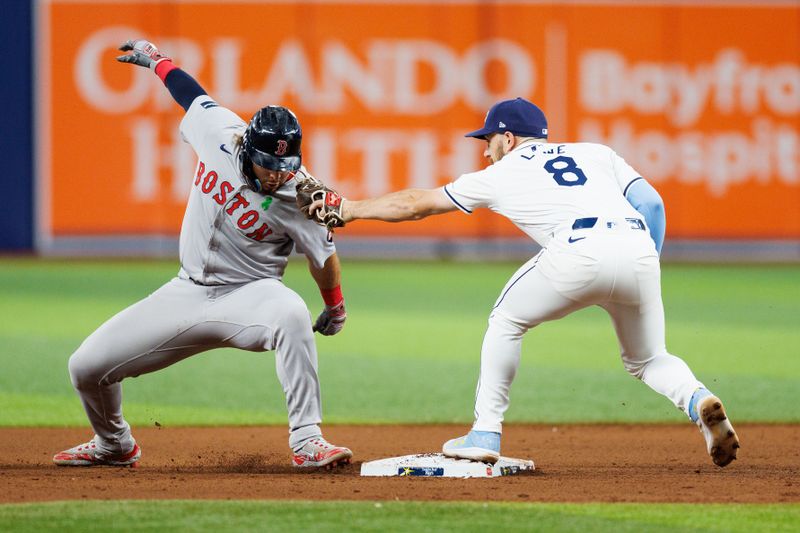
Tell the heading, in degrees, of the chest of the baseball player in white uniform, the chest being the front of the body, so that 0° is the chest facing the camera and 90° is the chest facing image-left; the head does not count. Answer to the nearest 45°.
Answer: approximately 135°

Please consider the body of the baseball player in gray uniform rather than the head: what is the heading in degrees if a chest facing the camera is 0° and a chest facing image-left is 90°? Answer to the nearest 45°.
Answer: approximately 0°

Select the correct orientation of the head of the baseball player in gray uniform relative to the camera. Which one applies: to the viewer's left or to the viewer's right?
to the viewer's right

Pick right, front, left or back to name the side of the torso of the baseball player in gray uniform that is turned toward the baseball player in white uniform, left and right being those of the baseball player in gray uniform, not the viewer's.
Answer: left

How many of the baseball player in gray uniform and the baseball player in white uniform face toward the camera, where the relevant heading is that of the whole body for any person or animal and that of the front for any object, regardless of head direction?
1

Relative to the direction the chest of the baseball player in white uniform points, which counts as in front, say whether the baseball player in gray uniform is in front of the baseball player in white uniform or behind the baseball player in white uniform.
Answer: in front
